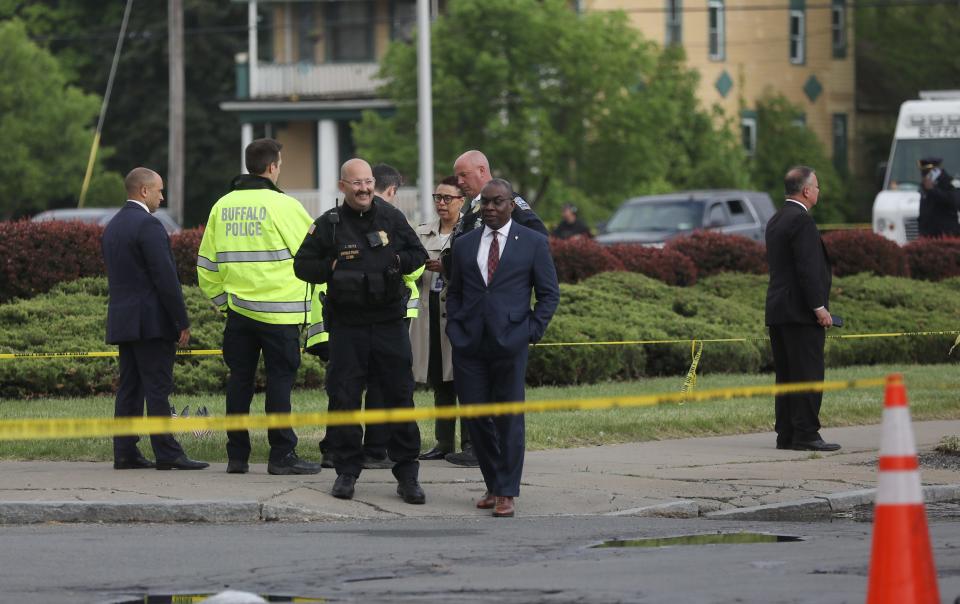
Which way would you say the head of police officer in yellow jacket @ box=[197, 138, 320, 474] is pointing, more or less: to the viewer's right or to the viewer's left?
to the viewer's right

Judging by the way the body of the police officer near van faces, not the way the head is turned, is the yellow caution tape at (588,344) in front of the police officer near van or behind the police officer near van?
in front

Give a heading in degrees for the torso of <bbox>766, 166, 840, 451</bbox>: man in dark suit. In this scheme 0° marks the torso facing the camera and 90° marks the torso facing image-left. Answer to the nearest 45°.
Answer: approximately 270°

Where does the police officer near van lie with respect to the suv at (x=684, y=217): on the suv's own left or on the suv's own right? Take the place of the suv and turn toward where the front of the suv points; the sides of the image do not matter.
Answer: on the suv's own left

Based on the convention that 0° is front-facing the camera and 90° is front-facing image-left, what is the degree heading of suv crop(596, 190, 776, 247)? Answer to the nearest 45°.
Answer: approximately 45°

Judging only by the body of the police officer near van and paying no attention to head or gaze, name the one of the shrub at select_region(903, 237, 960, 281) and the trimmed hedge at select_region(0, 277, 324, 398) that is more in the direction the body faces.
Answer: the trimmed hedge

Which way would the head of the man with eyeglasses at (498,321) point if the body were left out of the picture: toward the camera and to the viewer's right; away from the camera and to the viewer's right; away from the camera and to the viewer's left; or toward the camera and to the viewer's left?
toward the camera and to the viewer's left

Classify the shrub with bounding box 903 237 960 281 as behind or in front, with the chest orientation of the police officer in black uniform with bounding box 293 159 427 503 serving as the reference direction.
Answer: behind

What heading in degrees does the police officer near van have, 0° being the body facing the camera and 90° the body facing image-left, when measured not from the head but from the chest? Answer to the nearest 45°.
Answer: approximately 45°
